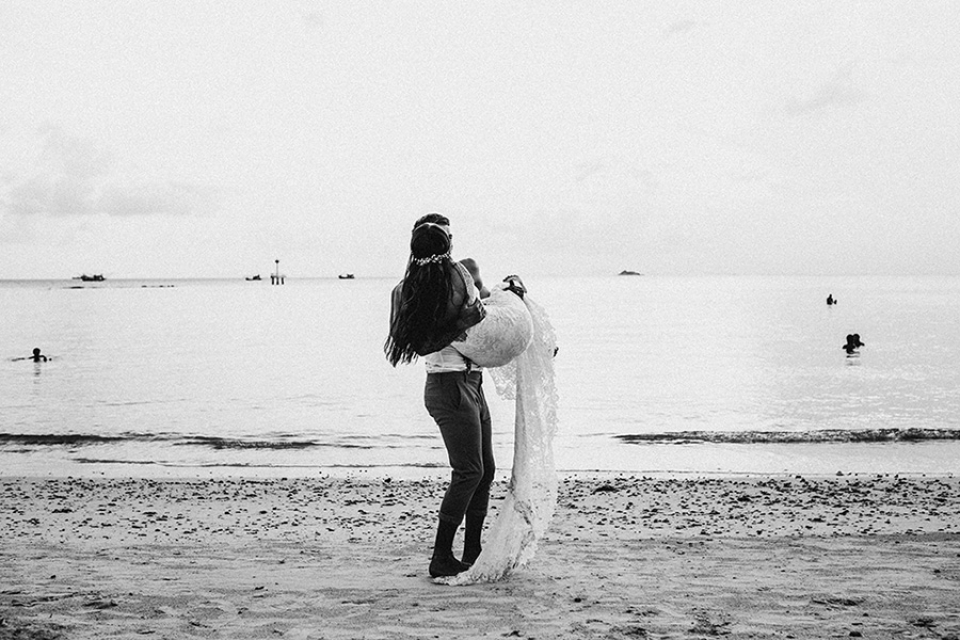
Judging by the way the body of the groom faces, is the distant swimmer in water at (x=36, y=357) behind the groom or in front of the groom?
behind

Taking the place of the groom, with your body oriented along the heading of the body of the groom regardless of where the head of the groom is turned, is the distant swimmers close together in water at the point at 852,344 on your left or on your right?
on your left

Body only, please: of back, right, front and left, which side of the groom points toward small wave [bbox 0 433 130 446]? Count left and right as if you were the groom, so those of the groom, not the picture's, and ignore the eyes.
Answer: back

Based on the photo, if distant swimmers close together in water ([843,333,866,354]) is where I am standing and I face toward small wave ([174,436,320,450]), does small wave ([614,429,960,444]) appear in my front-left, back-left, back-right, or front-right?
front-left

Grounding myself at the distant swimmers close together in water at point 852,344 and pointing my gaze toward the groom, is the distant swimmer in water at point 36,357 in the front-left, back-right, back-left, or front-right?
front-right

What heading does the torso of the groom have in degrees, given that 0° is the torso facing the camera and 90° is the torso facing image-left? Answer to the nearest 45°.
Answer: approximately 315°
